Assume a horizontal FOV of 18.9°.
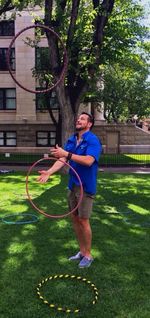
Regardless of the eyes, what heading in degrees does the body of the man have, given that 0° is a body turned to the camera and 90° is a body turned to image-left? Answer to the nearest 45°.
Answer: approximately 45°

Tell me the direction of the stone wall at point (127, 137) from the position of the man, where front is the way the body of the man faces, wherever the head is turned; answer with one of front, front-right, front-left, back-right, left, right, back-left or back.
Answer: back-right
